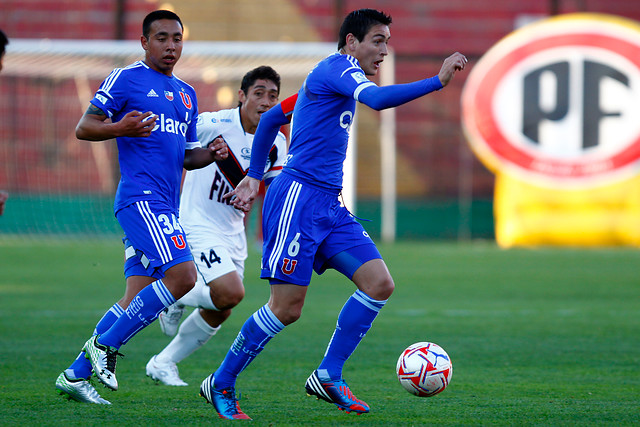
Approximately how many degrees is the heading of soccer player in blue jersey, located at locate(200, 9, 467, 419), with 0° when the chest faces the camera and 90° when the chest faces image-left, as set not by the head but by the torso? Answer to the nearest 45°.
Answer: approximately 270°

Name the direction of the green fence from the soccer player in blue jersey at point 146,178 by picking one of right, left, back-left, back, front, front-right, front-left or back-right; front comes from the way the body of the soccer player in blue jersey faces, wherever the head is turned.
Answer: back-left

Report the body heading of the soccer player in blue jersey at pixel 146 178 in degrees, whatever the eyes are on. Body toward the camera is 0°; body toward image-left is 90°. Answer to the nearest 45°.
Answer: approximately 315°

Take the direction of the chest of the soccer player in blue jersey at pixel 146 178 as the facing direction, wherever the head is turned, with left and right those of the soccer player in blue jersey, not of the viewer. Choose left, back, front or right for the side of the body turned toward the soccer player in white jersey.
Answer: left

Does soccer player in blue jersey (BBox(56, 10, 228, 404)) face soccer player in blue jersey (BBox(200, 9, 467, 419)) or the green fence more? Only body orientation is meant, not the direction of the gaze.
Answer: the soccer player in blue jersey

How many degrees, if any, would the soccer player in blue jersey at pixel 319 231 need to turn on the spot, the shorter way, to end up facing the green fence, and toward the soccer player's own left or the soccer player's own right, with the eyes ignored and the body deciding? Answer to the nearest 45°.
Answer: approximately 90° to the soccer player's own left
